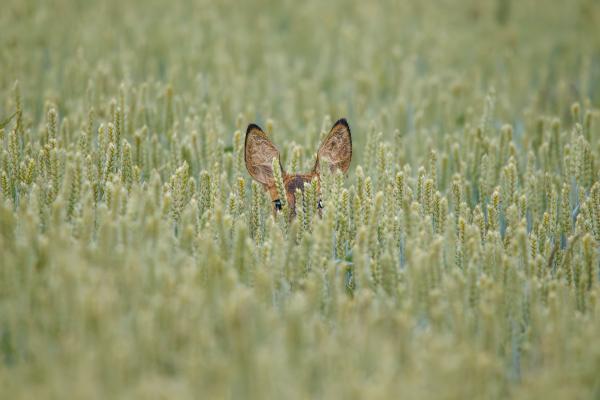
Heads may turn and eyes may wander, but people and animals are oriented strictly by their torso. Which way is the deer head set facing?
toward the camera
